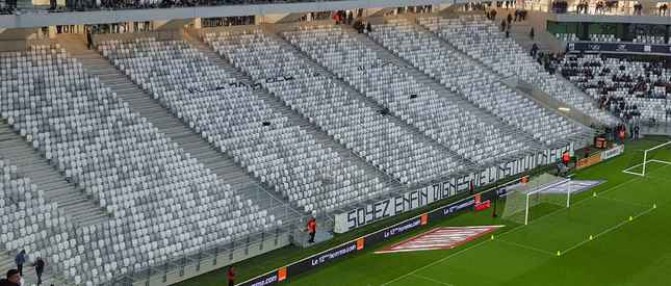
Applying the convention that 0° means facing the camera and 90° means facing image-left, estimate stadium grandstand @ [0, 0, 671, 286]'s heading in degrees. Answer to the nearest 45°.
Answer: approximately 315°

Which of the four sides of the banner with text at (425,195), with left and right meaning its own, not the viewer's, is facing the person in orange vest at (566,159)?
left

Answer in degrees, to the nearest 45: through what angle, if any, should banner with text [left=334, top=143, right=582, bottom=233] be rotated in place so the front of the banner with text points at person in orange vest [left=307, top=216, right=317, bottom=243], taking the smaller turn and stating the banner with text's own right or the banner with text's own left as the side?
approximately 90° to the banner with text's own right

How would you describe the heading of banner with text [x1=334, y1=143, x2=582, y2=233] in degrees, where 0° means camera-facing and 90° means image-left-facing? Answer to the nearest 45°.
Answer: approximately 315°

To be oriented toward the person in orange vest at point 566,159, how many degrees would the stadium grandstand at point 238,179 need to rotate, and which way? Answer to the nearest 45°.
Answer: approximately 90° to its left
